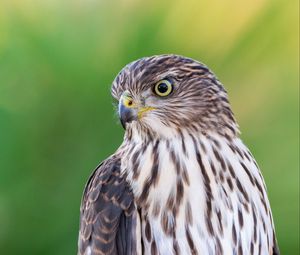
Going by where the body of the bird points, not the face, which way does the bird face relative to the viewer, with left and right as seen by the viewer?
facing the viewer and to the right of the viewer
